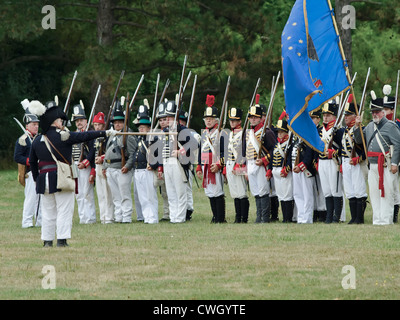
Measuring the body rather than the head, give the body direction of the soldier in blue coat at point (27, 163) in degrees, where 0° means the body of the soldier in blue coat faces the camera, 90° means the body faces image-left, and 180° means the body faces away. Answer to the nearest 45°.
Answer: approximately 315°

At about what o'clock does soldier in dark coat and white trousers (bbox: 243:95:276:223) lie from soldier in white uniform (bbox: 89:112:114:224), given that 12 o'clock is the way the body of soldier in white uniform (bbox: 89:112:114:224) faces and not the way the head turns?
soldier in dark coat and white trousers (bbox: 243:95:276:223) is roughly at 10 o'clock from soldier in white uniform (bbox: 89:112:114:224).

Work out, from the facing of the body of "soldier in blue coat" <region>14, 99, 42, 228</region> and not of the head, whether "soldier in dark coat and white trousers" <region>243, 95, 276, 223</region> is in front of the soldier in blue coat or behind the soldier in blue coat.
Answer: in front

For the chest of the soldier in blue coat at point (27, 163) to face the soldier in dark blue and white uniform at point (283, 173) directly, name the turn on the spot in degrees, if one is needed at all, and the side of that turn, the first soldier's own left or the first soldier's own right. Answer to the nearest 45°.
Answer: approximately 45° to the first soldier's own left

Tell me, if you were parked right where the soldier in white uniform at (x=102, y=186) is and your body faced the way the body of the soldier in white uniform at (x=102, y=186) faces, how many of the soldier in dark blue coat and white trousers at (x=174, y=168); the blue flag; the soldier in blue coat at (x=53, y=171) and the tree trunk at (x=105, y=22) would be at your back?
1

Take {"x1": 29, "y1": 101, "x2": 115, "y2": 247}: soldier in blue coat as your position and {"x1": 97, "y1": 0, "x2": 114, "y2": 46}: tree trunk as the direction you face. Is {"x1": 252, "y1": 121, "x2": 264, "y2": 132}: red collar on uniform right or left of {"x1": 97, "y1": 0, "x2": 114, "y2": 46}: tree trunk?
right

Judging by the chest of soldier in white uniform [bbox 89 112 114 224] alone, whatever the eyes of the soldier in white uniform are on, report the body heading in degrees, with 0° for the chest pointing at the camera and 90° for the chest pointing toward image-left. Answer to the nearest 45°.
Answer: approximately 0°

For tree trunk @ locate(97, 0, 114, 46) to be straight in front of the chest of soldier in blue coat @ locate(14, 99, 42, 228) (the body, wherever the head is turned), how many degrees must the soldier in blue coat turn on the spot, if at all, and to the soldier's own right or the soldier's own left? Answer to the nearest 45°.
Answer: approximately 135° to the soldier's own left

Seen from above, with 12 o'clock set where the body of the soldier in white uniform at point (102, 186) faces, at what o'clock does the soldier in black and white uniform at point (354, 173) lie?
the soldier in black and white uniform at point (354, 173) is roughly at 10 o'clock from the soldier in white uniform at point (102, 186).

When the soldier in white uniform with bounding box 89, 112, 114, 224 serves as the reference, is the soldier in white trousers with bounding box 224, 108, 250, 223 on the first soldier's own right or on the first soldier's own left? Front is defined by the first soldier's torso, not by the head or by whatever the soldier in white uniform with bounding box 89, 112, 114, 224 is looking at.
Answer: on the first soldier's own left

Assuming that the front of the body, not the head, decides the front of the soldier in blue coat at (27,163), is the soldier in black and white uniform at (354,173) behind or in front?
in front

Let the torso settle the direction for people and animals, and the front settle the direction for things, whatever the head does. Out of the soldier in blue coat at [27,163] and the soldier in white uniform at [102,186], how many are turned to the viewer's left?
0
